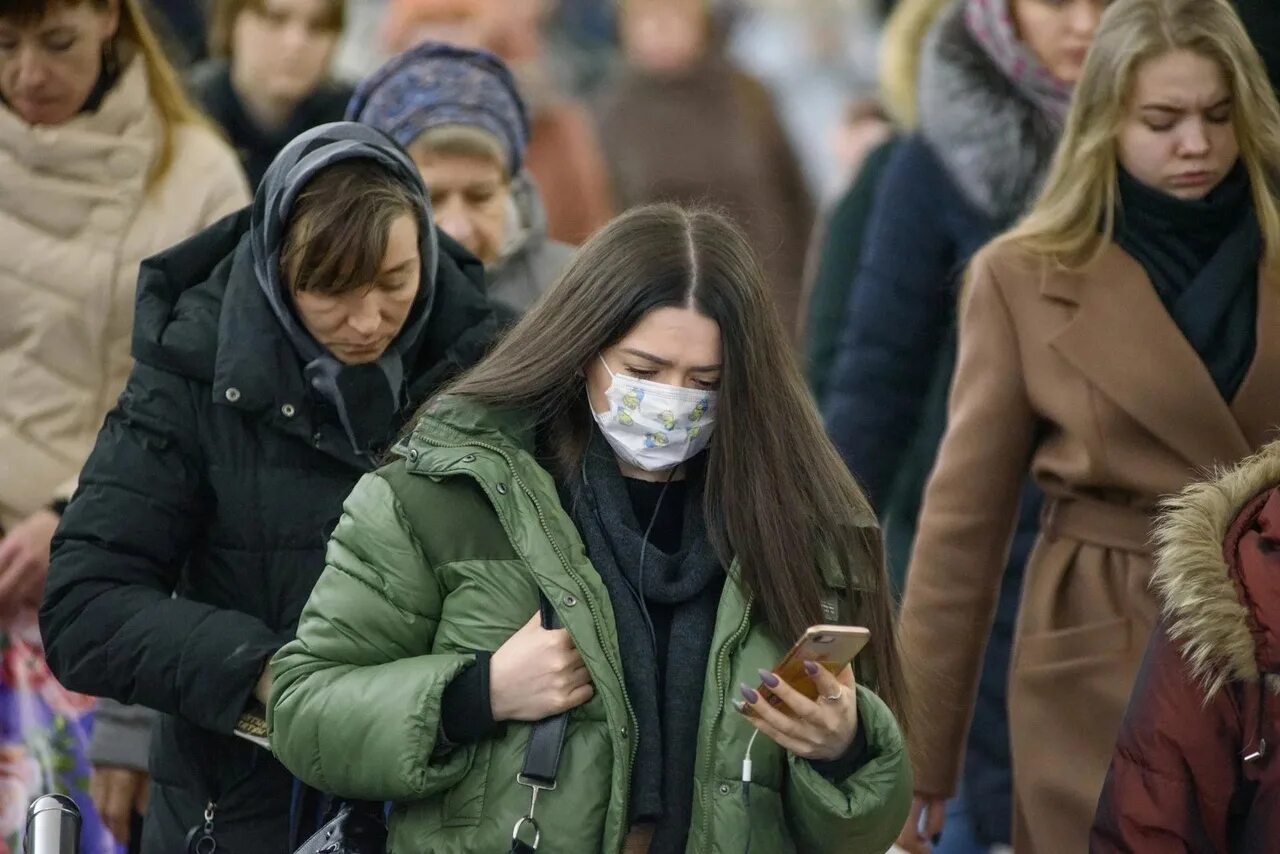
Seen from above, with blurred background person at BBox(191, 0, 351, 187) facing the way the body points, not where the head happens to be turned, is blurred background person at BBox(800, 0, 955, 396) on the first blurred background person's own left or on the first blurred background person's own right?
on the first blurred background person's own left

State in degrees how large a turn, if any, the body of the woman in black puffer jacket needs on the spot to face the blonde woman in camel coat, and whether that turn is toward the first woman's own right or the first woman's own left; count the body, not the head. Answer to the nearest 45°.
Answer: approximately 45° to the first woman's own left

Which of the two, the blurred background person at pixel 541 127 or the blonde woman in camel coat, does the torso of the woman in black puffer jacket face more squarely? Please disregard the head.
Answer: the blonde woman in camel coat

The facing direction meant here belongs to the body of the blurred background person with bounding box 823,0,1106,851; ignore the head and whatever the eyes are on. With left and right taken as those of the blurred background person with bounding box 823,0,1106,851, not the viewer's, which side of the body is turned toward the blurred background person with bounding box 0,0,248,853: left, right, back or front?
right

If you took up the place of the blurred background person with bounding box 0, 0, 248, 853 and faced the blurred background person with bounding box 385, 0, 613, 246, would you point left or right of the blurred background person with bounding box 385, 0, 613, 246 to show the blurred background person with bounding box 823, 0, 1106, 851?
right

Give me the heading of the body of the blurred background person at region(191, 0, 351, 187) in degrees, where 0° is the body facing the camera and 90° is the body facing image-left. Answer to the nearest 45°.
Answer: approximately 0°

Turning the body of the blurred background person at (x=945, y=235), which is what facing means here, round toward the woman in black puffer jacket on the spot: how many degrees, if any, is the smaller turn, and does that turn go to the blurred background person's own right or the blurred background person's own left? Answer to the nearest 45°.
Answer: approximately 90° to the blurred background person's own right
